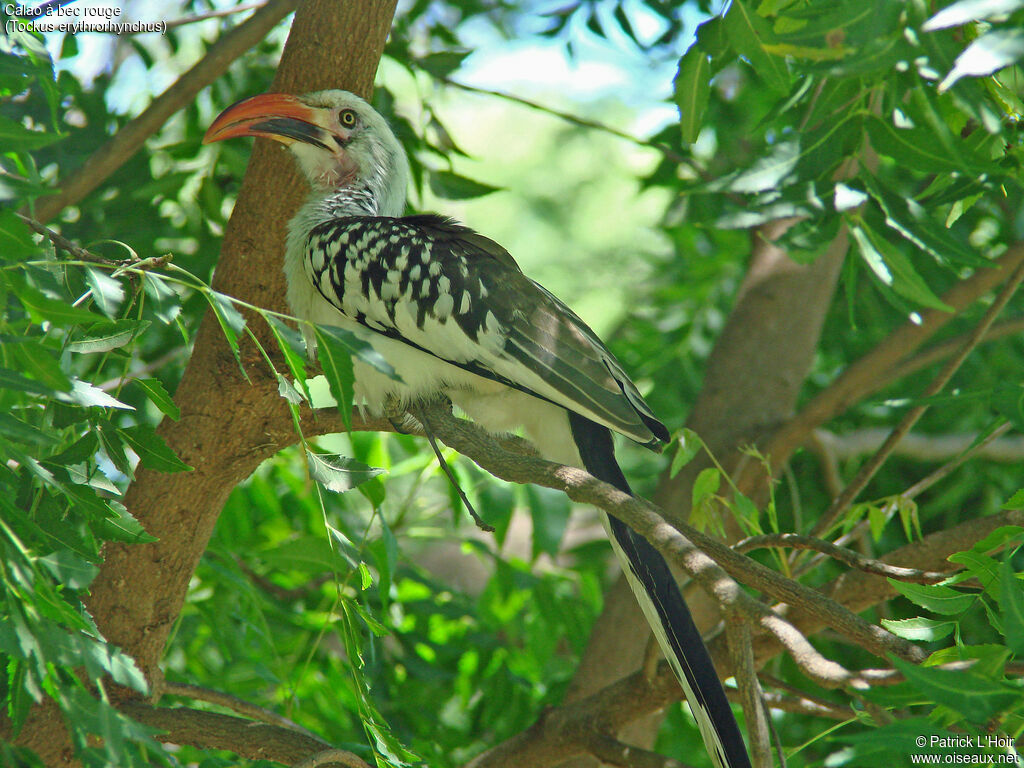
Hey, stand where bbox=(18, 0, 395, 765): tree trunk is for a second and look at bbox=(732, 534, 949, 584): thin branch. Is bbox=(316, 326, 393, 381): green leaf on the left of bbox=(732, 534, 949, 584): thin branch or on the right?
right

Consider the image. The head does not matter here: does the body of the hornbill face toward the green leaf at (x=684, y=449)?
no

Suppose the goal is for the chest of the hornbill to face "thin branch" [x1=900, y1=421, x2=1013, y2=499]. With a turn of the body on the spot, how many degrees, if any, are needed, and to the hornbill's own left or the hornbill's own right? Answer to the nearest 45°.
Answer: approximately 135° to the hornbill's own left

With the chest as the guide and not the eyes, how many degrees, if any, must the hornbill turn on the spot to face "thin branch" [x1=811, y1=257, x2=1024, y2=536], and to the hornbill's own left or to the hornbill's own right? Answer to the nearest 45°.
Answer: approximately 180°

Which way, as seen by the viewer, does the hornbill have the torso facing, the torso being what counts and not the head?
to the viewer's left

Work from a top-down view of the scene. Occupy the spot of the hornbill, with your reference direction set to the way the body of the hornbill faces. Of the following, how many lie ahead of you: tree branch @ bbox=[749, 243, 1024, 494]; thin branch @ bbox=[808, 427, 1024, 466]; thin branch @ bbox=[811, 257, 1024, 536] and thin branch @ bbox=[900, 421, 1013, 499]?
0

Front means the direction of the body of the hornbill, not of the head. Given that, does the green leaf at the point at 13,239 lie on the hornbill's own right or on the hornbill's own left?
on the hornbill's own left

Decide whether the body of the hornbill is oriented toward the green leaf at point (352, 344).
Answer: no

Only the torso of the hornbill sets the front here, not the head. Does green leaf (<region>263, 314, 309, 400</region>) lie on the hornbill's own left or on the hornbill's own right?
on the hornbill's own left
